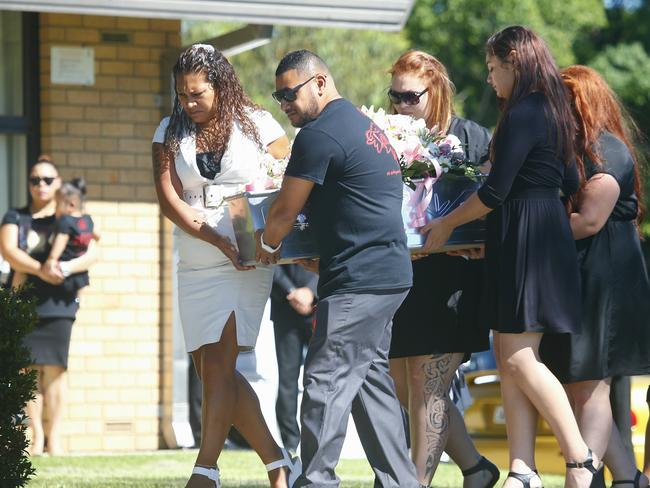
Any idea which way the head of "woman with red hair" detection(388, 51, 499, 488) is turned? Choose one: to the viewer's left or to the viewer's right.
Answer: to the viewer's left

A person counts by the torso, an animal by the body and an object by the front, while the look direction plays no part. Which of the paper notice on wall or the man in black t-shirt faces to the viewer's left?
the man in black t-shirt

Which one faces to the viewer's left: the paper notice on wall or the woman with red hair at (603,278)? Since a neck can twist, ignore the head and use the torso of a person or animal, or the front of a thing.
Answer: the woman with red hair

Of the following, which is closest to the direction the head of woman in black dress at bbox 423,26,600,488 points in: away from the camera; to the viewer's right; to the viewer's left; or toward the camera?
to the viewer's left

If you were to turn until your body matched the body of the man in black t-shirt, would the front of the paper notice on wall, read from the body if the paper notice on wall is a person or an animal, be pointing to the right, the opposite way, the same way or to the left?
to the left

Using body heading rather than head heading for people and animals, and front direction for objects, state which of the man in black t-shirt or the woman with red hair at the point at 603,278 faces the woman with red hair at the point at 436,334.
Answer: the woman with red hair at the point at 603,278

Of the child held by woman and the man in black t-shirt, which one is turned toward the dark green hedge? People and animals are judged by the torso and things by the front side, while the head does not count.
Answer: the man in black t-shirt

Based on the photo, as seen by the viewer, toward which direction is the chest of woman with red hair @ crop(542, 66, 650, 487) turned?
to the viewer's left

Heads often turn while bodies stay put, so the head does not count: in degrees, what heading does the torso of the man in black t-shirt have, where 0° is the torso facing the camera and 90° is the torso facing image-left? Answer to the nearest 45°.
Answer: approximately 90°

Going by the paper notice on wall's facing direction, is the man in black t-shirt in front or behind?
in front
